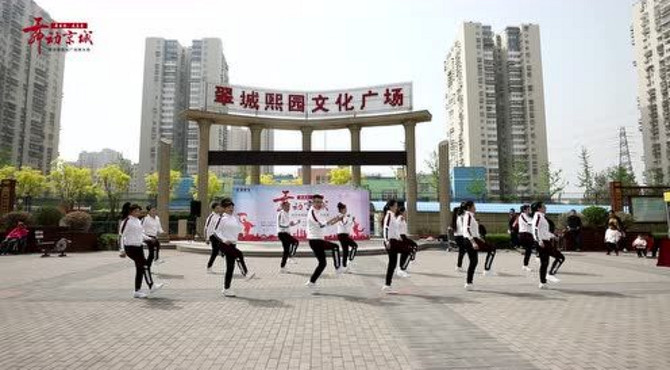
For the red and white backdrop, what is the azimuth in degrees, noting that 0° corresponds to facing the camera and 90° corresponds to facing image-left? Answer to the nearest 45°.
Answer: approximately 0°

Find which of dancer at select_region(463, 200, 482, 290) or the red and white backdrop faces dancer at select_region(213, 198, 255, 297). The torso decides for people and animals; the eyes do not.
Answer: the red and white backdrop

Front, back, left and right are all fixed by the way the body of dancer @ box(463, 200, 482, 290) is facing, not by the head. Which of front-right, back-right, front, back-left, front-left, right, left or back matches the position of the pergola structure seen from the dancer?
back-left

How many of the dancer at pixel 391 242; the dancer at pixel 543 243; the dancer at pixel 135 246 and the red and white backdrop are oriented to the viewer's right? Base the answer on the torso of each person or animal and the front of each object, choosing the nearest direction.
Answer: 3

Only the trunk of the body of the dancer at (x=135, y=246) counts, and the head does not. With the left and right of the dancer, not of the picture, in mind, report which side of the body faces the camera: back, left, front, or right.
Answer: right

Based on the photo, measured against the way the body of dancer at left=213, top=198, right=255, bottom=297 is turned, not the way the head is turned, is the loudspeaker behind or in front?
behind

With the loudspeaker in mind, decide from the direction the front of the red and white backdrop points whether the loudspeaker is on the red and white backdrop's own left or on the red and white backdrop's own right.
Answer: on the red and white backdrop's own right

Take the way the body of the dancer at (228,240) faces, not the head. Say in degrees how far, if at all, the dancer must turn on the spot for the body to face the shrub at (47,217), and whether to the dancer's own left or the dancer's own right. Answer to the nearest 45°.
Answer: approximately 180°

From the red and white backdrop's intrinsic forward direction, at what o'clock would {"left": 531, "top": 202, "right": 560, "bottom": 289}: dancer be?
The dancer is roughly at 11 o'clock from the red and white backdrop.

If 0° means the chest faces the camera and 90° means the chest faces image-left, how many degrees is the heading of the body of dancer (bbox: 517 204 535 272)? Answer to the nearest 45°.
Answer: approximately 270°
